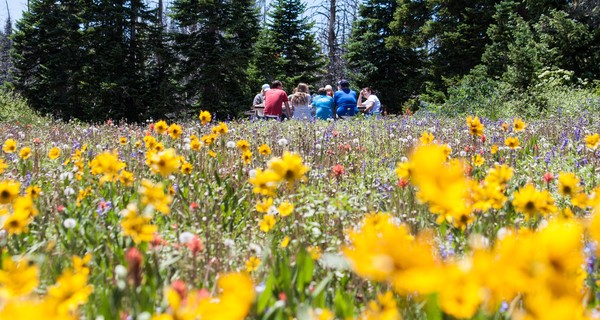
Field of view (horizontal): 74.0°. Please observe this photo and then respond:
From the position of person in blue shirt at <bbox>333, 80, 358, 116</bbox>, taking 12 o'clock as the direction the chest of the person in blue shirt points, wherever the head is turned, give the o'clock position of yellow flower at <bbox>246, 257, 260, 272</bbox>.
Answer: The yellow flower is roughly at 6 o'clock from the person in blue shirt.

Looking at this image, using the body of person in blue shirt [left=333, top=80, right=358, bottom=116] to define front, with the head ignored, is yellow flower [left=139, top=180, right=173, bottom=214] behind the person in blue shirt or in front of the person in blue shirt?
behind

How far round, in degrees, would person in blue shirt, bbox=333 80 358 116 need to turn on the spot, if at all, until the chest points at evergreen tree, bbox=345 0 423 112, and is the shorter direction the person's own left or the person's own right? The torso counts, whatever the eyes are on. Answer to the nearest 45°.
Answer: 0° — they already face it

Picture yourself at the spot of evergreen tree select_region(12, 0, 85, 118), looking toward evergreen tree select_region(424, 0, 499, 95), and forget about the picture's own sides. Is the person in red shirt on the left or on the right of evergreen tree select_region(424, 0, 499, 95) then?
right

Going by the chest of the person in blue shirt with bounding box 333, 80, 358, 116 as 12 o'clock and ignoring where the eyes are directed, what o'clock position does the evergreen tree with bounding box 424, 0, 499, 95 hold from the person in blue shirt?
The evergreen tree is roughly at 1 o'clock from the person in blue shirt.

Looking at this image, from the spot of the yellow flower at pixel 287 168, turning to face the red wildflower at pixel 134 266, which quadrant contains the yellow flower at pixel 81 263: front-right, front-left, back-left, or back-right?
front-right

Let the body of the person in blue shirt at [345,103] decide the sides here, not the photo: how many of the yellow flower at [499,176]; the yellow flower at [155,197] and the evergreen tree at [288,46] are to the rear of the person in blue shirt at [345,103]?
2

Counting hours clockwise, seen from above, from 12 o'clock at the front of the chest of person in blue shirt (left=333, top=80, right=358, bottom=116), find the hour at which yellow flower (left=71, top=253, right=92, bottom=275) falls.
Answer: The yellow flower is roughly at 6 o'clock from the person in blue shirt.

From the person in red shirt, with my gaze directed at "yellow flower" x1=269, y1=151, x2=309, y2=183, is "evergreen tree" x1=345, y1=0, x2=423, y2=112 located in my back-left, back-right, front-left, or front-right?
back-left

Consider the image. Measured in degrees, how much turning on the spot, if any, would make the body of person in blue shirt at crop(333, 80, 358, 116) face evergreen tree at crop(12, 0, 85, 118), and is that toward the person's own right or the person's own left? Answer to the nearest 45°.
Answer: approximately 45° to the person's own left

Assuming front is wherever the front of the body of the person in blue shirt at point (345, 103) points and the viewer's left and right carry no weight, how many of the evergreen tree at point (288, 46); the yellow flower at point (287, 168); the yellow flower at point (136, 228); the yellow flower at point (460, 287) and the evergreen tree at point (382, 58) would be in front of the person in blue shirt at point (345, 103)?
2

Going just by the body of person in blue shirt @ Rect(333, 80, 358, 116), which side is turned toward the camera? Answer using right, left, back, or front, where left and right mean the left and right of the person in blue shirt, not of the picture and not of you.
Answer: back

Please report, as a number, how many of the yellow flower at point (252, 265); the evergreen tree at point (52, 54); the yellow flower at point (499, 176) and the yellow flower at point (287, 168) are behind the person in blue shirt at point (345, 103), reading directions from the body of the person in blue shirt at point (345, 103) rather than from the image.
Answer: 3

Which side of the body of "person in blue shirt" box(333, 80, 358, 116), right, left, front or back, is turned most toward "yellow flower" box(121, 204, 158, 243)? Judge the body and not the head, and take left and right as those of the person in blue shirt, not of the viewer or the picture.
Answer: back

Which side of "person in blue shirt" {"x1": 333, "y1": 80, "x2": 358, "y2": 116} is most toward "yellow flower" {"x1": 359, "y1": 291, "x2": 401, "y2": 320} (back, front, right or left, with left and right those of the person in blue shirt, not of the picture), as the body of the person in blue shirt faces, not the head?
back

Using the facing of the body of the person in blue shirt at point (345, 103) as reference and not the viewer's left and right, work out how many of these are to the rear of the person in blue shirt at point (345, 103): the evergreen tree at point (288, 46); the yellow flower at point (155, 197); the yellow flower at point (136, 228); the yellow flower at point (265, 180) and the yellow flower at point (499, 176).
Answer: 4

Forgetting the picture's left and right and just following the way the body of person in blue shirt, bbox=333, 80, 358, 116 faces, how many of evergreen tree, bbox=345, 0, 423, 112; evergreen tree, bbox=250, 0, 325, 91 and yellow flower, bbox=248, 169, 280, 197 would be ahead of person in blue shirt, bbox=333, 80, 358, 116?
2

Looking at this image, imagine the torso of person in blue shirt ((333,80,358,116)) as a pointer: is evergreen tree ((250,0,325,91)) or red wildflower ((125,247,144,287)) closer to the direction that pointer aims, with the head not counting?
the evergreen tree

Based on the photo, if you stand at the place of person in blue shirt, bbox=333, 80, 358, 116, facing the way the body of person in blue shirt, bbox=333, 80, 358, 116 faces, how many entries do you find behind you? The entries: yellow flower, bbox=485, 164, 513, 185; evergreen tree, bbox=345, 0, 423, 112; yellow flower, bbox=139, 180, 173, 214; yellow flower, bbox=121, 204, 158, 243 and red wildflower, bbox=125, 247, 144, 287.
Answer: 4
